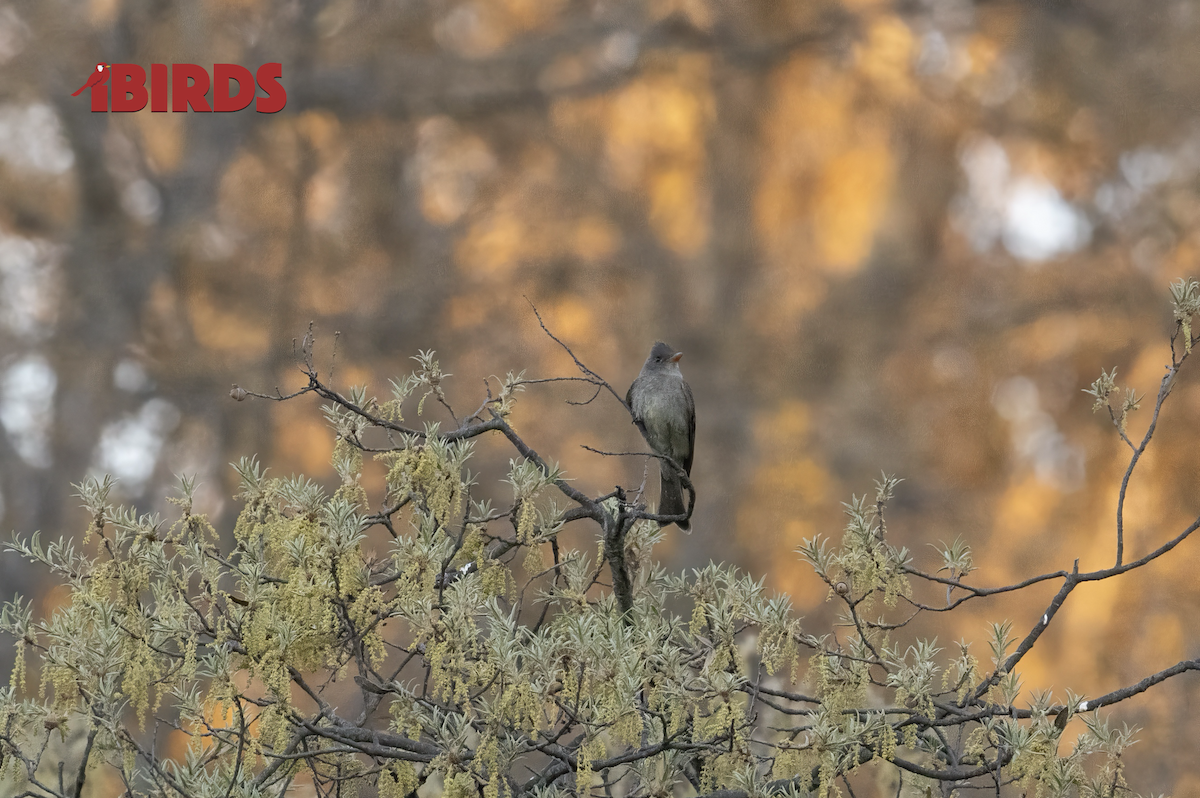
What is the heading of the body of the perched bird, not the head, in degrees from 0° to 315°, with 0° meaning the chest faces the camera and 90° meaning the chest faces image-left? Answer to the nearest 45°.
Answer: approximately 0°
